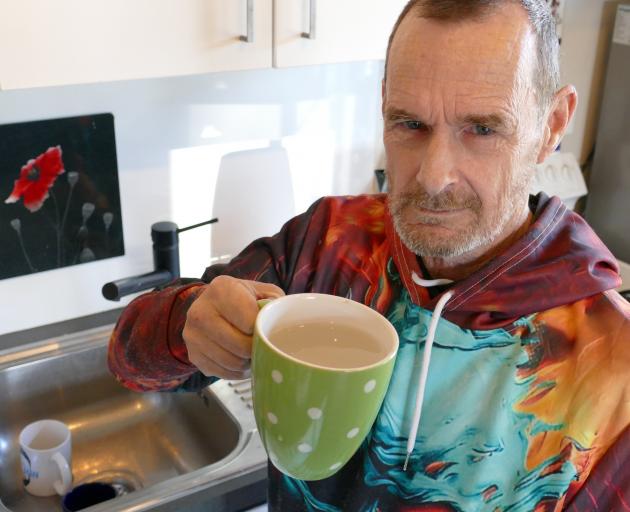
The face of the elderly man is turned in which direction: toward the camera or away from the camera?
toward the camera

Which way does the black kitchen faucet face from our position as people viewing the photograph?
facing the viewer and to the left of the viewer

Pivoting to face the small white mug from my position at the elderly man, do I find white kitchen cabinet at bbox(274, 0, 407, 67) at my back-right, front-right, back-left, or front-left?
front-right

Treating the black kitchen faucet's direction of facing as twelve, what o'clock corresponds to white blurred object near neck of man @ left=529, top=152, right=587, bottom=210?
The white blurred object near neck of man is roughly at 7 o'clock from the black kitchen faucet.

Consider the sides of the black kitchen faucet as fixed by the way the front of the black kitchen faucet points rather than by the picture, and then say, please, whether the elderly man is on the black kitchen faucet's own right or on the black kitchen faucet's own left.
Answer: on the black kitchen faucet's own left
